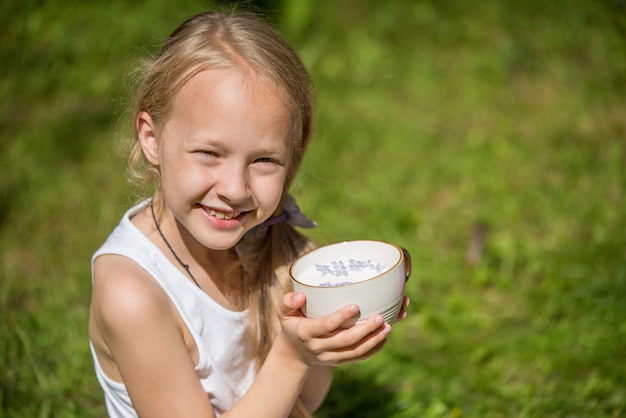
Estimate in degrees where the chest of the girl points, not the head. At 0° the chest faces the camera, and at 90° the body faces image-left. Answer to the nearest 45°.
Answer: approximately 315°
